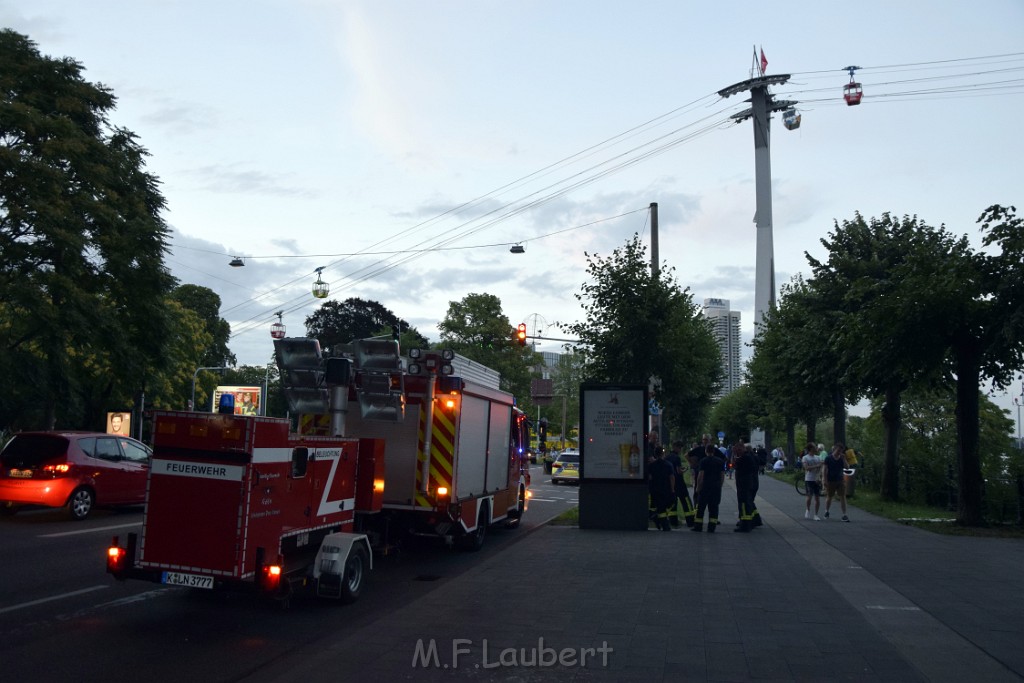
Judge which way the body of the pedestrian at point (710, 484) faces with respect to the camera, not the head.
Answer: away from the camera

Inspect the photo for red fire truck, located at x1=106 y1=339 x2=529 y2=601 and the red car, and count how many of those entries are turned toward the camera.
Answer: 0

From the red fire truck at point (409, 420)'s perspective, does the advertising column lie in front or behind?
in front

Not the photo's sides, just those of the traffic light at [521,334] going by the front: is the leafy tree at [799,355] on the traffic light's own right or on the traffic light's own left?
on the traffic light's own left

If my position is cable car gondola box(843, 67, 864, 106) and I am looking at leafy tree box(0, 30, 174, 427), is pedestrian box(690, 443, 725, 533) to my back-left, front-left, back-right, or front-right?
front-left

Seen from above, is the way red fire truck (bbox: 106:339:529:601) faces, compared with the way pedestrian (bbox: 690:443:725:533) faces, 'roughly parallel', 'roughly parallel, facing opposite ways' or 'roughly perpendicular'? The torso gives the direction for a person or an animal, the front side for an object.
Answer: roughly parallel

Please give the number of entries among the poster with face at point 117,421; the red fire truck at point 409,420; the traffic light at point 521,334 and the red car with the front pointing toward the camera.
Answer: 2

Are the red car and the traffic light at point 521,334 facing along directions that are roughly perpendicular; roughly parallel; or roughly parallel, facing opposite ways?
roughly parallel, facing opposite ways

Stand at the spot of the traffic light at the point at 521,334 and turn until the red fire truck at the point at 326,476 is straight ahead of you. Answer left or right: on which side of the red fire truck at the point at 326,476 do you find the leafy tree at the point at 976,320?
left
